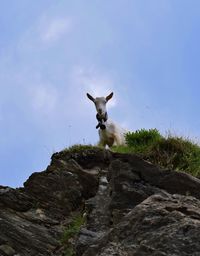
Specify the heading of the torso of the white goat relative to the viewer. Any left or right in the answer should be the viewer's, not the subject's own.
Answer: facing the viewer and to the left of the viewer

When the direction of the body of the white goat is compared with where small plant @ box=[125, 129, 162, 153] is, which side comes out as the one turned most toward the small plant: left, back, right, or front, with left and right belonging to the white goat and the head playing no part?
left

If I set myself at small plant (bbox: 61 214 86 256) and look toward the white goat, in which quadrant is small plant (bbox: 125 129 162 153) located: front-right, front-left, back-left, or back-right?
front-right
